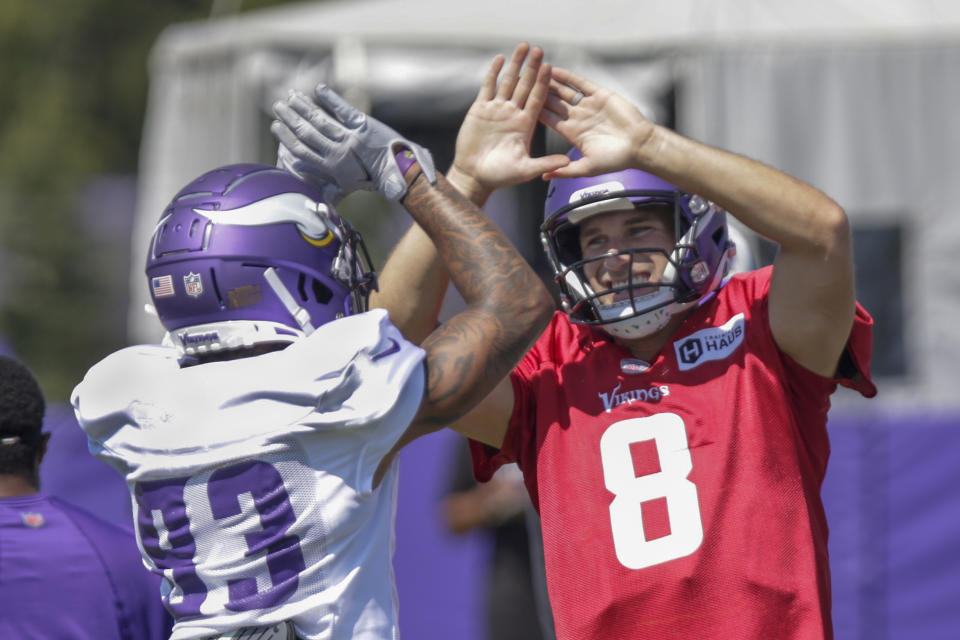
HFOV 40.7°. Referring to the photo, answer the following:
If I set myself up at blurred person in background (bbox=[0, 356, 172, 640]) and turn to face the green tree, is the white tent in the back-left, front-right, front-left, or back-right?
front-right

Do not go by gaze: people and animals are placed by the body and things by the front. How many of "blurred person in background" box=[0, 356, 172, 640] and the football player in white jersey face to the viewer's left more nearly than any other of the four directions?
0

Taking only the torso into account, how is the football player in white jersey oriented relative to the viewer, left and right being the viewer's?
facing away from the viewer and to the right of the viewer

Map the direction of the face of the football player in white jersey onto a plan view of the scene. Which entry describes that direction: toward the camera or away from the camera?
away from the camera

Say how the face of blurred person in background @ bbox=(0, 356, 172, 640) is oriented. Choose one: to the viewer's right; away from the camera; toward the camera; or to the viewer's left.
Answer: away from the camera

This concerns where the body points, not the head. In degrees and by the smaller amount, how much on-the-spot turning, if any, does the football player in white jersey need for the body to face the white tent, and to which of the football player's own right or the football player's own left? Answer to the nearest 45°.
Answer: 0° — they already face it

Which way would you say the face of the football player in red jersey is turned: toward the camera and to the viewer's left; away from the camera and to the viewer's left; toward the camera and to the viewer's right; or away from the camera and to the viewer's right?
toward the camera and to the viewer's left

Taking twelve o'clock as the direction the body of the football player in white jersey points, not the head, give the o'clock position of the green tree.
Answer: The green tree is roughly at 10 o'clock from the football player in white jersey.

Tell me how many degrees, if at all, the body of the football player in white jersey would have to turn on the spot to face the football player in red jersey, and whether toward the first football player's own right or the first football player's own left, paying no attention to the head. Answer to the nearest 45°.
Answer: approximately 45° to the first football player's own right

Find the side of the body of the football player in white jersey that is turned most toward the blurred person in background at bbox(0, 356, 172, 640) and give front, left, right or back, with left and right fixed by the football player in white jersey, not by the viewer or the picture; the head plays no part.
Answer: left
